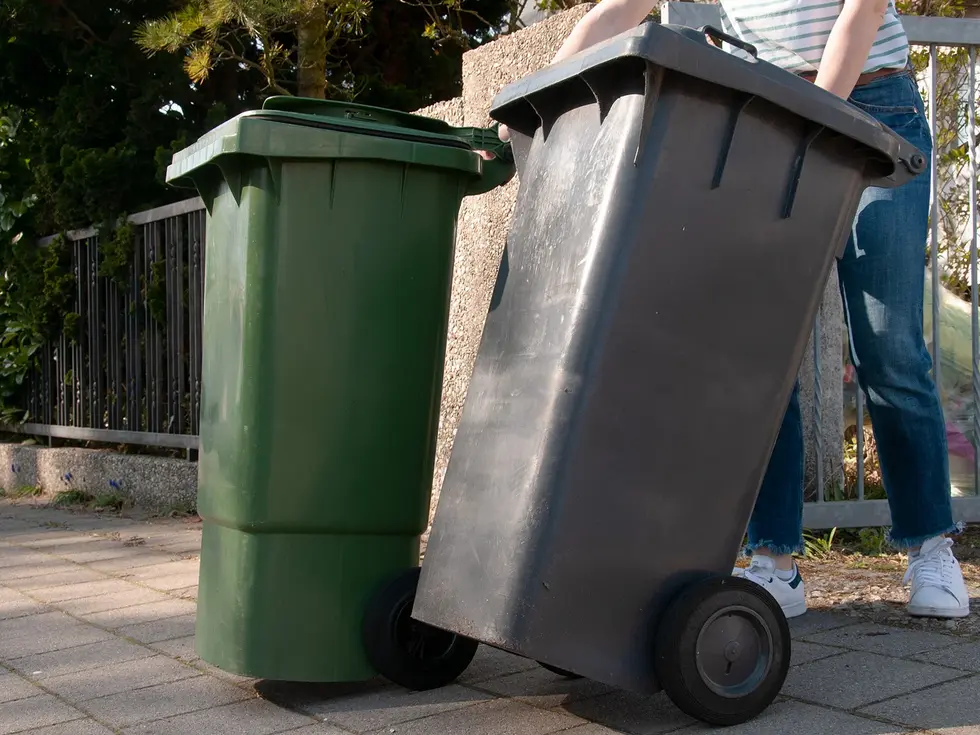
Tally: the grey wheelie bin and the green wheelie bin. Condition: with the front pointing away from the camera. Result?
0

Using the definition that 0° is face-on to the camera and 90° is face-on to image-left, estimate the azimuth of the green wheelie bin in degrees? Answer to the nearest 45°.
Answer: approximately 90°

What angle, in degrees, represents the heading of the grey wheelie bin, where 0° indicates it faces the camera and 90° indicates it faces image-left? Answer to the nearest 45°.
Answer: approximately 45°

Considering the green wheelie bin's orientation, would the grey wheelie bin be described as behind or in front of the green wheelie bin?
behind

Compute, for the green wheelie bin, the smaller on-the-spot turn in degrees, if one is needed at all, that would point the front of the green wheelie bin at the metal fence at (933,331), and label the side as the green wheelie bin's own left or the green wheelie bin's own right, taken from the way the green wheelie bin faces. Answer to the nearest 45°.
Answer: approximately 135° to the green wheelie bin's own right

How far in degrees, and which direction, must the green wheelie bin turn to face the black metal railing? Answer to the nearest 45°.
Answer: approximately 90° to its right

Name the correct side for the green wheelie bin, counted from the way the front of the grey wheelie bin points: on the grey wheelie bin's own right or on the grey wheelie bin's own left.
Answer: on the grey wheelie bin's own right

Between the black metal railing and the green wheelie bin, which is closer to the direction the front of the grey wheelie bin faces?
the green wheelie bin

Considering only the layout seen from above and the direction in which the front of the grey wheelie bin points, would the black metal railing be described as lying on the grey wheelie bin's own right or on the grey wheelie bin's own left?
on the grey wheelie bin's own right

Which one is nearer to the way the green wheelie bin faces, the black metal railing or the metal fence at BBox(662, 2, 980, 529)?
the black metal railing

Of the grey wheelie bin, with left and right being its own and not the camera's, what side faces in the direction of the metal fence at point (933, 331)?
back

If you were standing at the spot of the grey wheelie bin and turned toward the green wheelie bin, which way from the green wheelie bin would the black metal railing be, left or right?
right
